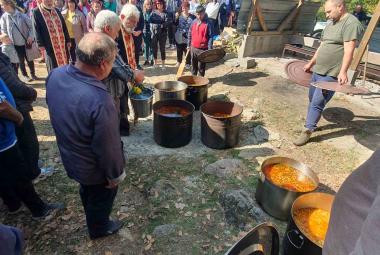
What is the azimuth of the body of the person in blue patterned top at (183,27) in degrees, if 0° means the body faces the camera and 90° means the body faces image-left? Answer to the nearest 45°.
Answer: approximately 0°

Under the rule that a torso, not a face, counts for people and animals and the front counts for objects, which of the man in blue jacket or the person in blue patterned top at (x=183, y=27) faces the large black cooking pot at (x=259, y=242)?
the person in blue patterned top

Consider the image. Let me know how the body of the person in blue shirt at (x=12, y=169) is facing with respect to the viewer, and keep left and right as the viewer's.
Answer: facing to the right of the viewer

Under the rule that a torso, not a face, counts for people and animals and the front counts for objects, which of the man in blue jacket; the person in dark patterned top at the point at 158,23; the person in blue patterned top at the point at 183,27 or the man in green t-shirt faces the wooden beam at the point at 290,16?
the man in blue jacket

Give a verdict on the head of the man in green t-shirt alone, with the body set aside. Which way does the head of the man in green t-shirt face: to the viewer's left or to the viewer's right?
to the viewer's left

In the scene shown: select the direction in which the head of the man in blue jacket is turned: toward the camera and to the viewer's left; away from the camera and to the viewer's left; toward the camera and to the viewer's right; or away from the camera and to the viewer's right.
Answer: away from the camera and to the viewer's right

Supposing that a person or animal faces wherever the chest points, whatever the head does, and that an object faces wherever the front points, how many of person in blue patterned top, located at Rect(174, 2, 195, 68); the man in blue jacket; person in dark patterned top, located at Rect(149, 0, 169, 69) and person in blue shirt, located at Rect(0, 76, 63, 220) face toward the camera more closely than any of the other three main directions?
2

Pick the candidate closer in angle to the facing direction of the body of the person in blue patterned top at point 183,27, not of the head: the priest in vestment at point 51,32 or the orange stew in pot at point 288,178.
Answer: the orange stew in pot

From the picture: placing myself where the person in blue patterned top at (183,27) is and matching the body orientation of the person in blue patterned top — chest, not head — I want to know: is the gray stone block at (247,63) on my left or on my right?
on my left

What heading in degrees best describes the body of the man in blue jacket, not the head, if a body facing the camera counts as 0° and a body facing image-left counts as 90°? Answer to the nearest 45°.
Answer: approximately 225°

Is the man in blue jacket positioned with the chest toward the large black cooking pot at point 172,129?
yes
